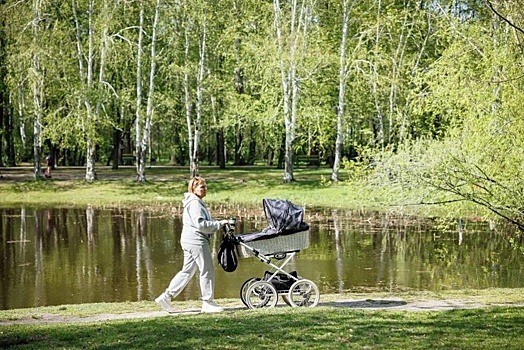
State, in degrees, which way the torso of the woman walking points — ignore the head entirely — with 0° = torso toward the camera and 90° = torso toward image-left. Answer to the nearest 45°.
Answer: approximately 270°

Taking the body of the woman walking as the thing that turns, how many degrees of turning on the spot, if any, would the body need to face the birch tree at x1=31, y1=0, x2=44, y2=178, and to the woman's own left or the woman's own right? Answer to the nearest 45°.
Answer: approximately 90° to the woman's own left

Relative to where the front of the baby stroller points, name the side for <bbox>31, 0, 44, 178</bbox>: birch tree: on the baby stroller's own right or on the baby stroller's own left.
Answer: on the baby stroller's own left

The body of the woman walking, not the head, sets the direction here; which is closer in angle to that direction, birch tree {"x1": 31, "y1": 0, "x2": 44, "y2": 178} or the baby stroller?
the baby stroller

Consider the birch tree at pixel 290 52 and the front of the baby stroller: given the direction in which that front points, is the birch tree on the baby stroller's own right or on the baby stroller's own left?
on the baby stroller's own left

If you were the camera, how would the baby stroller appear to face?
facing to the right of the viewer

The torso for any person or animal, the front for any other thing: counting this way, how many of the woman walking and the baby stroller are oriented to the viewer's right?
2

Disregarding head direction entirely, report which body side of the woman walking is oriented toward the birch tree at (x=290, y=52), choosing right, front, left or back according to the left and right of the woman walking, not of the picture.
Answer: left
